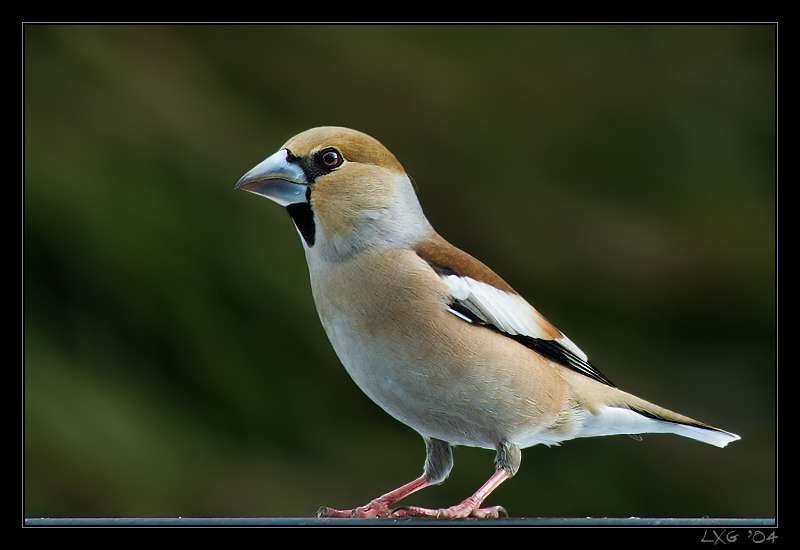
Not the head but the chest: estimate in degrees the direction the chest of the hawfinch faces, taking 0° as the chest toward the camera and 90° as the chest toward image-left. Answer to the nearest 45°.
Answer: approximately 90°
